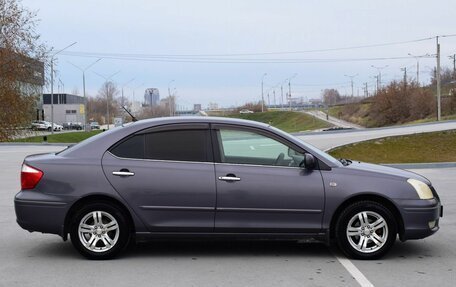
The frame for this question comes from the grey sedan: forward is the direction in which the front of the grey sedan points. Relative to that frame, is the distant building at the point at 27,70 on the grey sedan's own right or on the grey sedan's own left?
on the grey sedan's own left

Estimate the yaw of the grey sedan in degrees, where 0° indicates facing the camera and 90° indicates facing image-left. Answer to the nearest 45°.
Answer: approximately 270°

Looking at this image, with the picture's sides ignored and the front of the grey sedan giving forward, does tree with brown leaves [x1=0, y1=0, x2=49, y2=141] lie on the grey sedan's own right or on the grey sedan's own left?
on the grey sedan's own left
